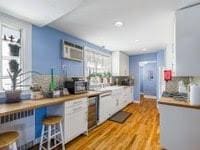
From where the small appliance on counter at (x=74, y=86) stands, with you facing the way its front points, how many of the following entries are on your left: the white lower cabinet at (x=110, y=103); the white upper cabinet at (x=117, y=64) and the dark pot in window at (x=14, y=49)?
2

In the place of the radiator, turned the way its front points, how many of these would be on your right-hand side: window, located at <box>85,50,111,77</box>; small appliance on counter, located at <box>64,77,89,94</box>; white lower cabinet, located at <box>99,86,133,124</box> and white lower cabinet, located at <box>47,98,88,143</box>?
0

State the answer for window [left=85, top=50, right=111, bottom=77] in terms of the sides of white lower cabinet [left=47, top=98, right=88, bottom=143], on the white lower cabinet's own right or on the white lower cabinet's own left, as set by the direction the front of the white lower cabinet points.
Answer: on the white lower cabinet's own left

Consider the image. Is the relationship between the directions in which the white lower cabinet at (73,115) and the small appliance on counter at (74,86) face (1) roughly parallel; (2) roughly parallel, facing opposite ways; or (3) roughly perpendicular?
roughly parallel

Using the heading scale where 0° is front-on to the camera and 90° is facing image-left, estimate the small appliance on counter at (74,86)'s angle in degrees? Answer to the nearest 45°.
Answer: approximately 315°

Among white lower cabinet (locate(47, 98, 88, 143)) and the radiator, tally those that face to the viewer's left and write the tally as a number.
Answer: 0

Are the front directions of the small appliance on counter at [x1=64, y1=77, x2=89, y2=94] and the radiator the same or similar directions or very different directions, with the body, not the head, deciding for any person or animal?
same or similar directions

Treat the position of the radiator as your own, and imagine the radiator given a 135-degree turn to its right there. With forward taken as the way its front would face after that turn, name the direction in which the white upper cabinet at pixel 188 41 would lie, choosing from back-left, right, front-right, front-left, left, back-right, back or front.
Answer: back-left

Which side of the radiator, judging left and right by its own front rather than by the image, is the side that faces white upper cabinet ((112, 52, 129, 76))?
left

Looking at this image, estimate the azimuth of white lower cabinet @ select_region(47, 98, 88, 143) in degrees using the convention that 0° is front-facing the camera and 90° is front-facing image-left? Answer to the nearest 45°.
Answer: approximately 315°

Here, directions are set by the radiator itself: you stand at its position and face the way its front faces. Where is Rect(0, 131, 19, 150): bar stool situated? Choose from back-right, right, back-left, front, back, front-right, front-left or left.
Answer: front-right

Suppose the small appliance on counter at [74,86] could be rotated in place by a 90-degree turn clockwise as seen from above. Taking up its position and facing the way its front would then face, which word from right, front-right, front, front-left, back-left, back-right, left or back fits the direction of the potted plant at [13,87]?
front

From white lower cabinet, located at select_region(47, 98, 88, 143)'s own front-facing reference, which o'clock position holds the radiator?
The radiator is roughly at 4 o'clock from the white lower cabinet.

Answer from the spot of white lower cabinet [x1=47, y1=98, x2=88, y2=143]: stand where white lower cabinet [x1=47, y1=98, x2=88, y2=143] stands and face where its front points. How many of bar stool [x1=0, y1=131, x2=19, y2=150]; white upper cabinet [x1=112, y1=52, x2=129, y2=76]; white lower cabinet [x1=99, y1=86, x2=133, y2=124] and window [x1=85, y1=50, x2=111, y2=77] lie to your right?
1

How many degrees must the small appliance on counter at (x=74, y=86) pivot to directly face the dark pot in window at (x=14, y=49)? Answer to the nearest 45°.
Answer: approximately 90° to its right

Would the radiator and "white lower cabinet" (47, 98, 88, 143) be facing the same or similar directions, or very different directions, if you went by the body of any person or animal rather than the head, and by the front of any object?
same or similar directions

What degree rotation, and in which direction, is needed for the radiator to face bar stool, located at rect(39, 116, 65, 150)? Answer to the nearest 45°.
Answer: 0° — it already faces it
